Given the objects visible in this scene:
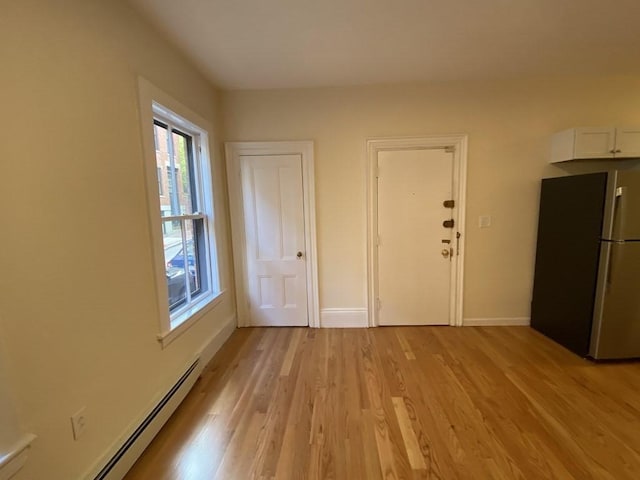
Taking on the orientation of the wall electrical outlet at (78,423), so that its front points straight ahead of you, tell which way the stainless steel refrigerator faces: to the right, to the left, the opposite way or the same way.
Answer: to the right

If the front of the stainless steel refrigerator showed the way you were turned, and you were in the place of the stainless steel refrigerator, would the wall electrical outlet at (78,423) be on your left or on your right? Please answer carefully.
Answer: on your right

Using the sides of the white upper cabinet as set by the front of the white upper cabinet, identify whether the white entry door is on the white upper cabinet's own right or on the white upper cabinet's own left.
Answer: on the white upper cabinet's own right

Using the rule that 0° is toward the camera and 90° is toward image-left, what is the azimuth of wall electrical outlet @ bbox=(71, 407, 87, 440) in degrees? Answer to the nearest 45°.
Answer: approximately 315°

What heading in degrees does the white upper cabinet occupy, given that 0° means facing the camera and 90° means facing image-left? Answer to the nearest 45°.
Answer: approximately 315°

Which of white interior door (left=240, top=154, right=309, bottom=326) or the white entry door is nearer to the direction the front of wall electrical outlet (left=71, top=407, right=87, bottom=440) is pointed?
the white entry door

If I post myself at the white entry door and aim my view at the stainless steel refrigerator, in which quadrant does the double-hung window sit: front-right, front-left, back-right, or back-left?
back-right

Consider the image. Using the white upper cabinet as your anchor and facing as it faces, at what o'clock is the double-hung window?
The double-hung window is roughly at 3 o'clock from the white upper cabinet.
